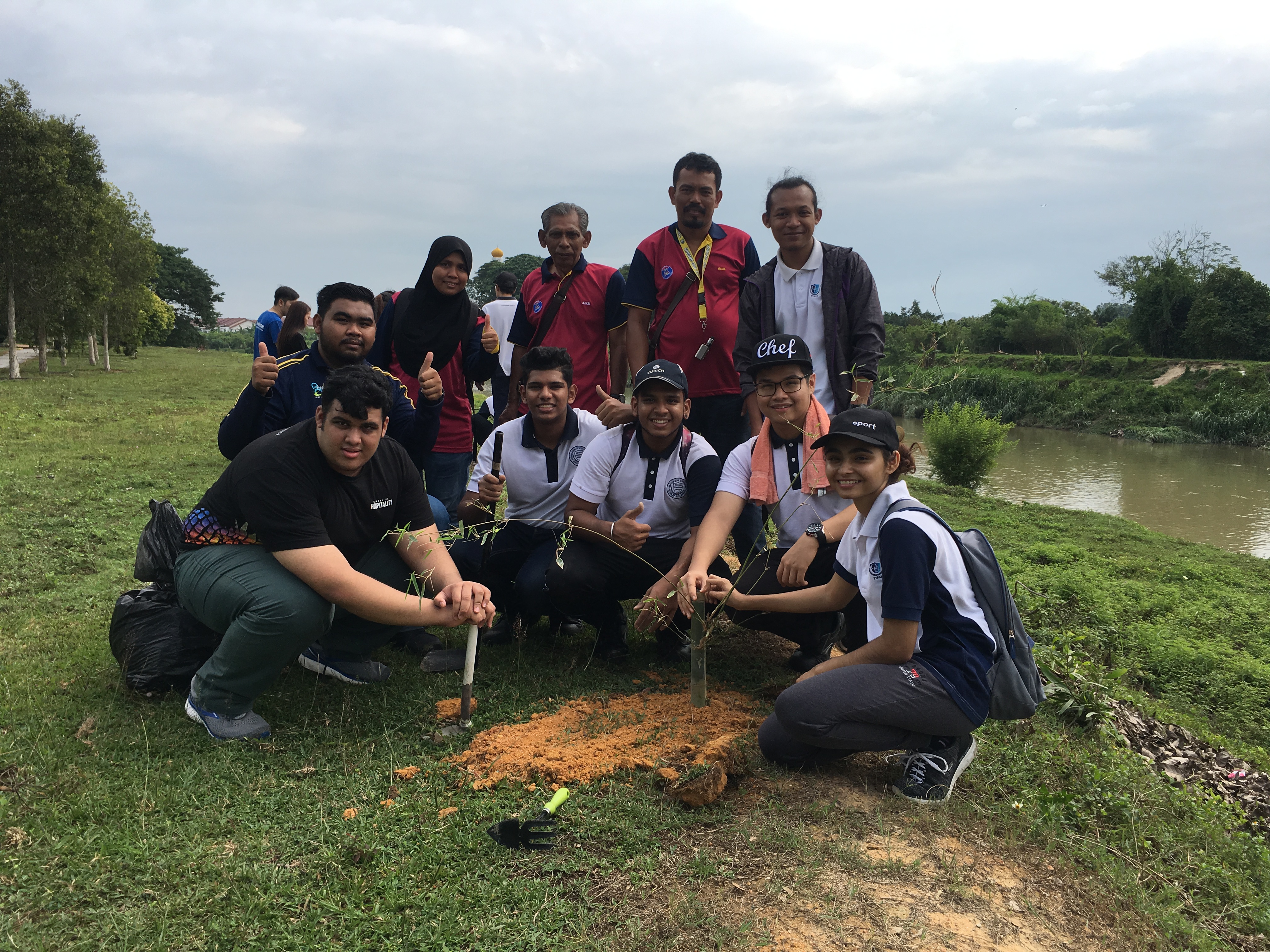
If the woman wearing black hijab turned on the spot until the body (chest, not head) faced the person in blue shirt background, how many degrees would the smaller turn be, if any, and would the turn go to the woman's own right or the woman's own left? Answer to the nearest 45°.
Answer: approximately 180°

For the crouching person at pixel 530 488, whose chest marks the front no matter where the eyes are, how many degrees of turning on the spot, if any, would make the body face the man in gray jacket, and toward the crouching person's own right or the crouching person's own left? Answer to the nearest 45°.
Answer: approximately 90° to the crouching person's own left

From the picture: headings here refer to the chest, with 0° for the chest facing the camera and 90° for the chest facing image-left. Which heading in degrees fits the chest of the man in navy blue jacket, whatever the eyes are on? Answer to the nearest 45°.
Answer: approximately 0°

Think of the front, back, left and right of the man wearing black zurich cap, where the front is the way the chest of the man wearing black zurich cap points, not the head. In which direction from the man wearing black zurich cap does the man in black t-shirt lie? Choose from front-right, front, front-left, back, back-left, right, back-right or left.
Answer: front-right

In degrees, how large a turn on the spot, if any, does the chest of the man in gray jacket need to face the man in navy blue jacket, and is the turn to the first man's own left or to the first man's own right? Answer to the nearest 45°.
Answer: approximately 90° to the first man's own right

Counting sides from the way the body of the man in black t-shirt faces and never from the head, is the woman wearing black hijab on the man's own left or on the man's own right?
on the man's own left

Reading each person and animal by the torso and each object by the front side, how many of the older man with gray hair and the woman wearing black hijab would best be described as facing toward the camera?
2

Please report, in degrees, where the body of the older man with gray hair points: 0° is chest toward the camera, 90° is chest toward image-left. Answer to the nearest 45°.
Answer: approximately 0°

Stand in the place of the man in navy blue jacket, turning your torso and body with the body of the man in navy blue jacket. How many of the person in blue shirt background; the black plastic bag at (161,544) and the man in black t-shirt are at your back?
1
